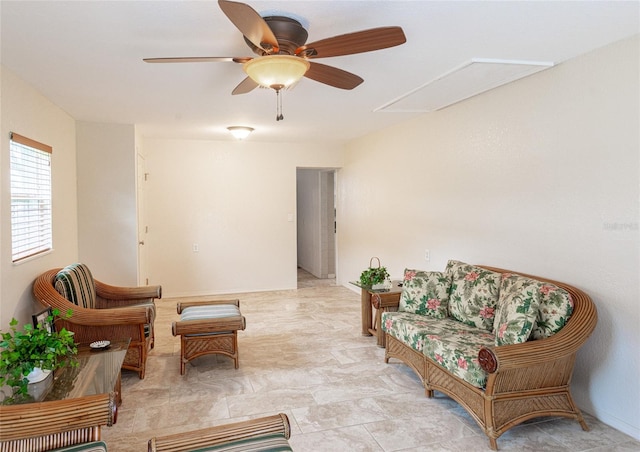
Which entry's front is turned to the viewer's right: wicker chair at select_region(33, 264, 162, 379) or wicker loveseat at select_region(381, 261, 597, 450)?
the wicker chair

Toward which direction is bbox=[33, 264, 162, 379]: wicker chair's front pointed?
to the viewer's right

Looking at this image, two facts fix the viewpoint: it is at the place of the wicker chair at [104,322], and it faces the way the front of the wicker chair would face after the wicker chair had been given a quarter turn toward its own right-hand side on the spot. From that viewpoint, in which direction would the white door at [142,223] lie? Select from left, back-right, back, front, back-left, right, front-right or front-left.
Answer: back

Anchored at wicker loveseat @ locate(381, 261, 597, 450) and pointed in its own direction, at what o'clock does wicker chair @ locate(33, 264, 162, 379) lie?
The wicker chair is roughly at 1 o'clock from the wicker loveseat.

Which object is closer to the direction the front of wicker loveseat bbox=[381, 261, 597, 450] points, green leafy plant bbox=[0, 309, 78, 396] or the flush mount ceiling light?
the green leafy plant

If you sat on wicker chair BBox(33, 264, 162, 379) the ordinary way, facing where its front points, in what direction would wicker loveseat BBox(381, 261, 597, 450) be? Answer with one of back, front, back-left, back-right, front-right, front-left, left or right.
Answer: front-right

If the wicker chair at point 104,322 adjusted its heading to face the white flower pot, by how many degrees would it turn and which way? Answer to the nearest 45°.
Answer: approximately 90° to its right

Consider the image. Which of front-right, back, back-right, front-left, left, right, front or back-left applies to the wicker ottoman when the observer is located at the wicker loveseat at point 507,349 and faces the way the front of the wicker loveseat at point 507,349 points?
front-right

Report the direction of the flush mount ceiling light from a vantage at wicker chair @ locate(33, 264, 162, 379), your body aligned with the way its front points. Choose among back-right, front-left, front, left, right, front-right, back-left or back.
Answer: front-left

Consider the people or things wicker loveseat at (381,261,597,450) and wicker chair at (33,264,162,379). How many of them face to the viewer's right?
1

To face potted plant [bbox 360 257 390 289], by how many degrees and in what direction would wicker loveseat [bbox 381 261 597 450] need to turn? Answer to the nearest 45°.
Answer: approximately 90° to its right

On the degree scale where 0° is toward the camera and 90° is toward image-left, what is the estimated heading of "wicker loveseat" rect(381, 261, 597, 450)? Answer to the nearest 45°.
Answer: approximately 45°

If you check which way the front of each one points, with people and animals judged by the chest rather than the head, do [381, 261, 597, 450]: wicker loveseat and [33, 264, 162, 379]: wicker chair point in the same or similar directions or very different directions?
very different directions
